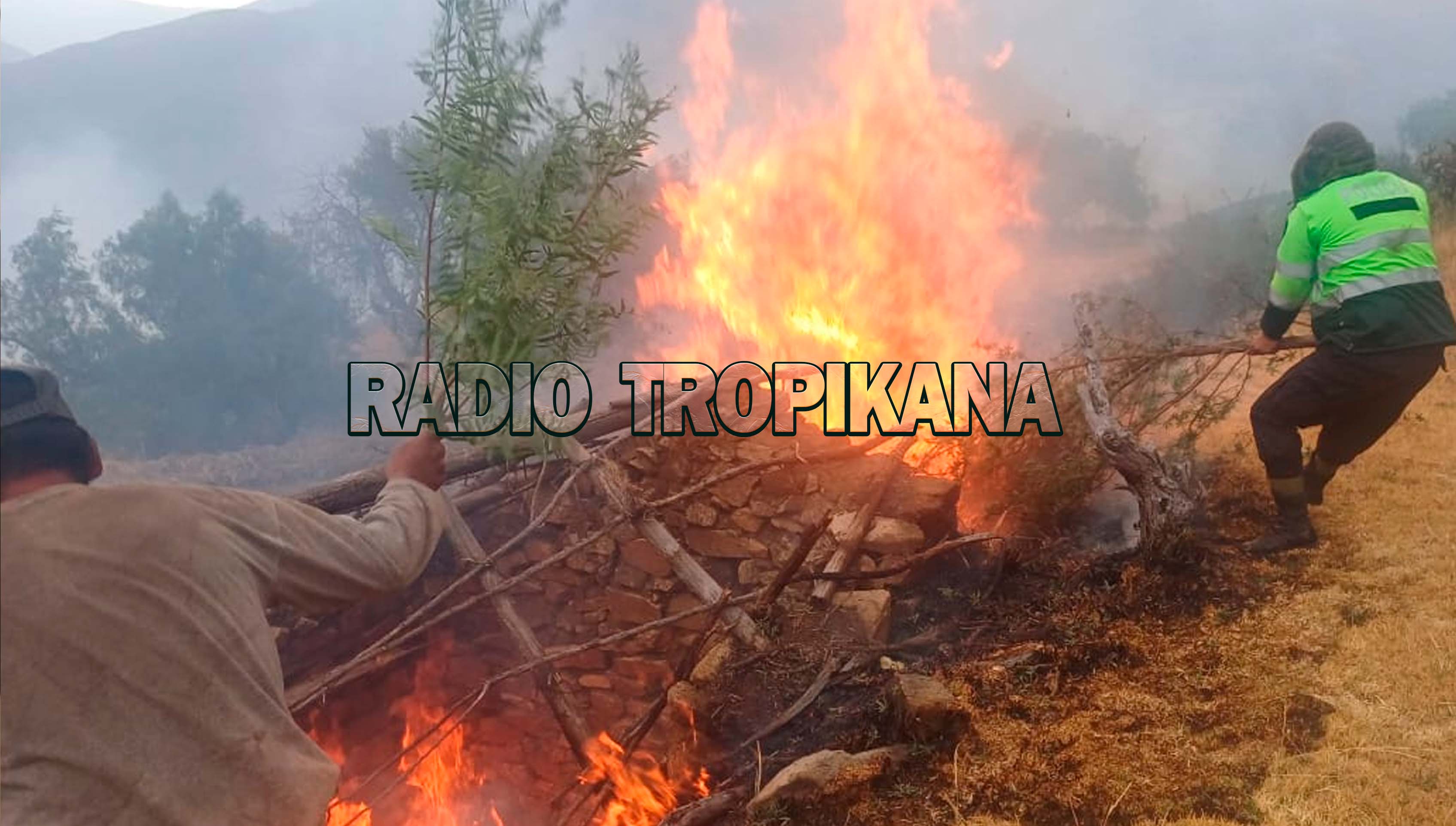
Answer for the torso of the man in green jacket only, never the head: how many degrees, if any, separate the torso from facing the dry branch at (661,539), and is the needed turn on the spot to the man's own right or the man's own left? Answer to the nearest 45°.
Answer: approximately 90° to the man's own left

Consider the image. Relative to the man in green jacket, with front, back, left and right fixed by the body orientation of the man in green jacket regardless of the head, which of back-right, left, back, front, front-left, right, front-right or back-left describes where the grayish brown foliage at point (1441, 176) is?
front-right

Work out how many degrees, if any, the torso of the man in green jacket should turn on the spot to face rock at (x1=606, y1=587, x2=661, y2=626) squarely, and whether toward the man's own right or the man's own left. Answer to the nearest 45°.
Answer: approximately 45° to the man's own left

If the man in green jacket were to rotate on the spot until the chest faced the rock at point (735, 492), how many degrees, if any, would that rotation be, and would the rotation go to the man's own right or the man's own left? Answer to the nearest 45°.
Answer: approximately 45° to the man's own left

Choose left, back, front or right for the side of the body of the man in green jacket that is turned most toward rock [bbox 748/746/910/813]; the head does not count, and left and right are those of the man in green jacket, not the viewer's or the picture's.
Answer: left

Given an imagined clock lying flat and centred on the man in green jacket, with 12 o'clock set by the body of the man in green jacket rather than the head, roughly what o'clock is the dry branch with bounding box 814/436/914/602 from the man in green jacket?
The dry branch is roughly at 10 o'clock from the man in green jacket.

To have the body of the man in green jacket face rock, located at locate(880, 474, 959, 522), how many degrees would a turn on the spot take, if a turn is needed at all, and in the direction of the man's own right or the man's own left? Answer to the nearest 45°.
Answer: approximately 45° to the man's own left

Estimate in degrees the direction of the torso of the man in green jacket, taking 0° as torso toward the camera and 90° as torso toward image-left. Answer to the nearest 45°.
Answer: approximately 135°

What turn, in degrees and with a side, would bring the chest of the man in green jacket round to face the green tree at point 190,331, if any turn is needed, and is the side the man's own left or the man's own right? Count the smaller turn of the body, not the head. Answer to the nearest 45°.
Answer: approximately 45° to the man's own left

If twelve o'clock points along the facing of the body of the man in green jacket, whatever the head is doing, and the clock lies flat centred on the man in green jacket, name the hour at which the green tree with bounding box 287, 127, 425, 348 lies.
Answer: The green tree is roughly at 11 o'clock from the man in green jacket.

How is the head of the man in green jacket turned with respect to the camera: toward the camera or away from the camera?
away from the camera
